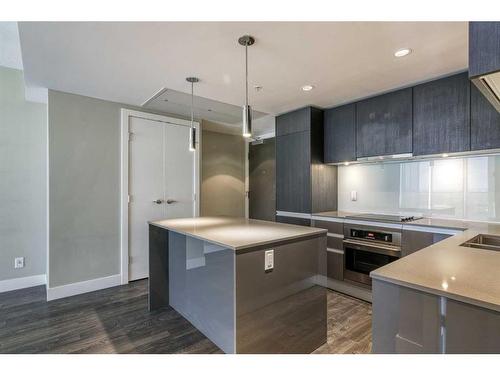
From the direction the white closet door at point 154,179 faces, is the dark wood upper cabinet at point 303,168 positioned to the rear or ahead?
ahead

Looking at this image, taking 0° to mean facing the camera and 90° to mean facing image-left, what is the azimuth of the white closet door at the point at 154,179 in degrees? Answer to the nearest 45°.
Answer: approximately 315°

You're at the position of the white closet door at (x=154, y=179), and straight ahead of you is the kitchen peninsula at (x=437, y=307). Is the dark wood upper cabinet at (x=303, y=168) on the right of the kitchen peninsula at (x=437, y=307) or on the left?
left

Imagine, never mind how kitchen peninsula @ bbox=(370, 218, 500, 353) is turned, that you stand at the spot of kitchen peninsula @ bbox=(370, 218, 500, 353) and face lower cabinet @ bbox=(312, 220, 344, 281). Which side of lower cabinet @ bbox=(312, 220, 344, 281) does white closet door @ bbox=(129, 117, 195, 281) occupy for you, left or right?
left
